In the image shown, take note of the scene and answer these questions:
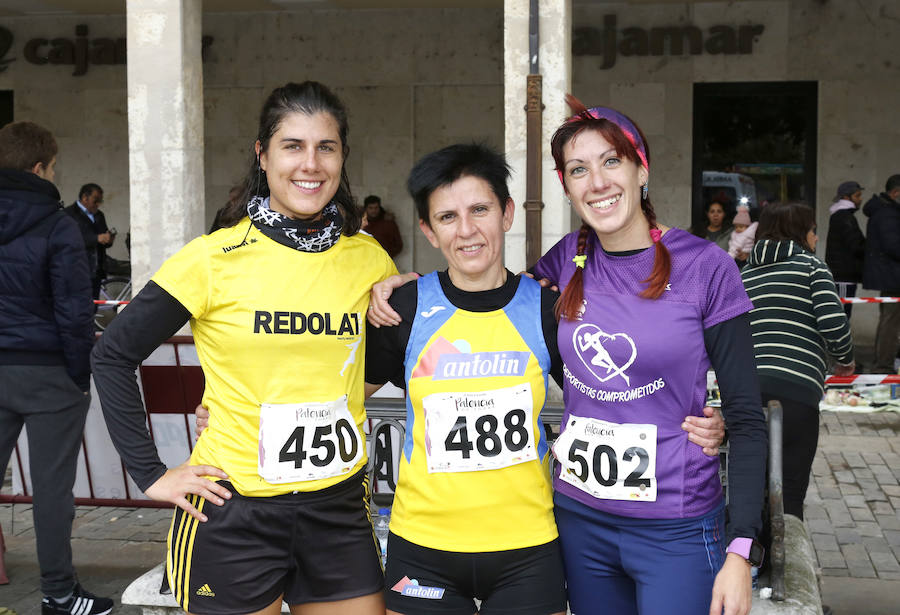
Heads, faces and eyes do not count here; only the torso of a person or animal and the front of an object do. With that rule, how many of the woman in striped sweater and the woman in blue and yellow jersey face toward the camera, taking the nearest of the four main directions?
1

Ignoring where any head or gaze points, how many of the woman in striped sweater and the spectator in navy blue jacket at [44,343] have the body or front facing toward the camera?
0

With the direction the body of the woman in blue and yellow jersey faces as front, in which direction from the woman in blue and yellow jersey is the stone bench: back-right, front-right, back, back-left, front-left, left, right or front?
back-left

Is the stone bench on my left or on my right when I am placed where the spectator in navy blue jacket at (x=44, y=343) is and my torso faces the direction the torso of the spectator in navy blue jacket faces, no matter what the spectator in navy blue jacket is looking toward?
on my right

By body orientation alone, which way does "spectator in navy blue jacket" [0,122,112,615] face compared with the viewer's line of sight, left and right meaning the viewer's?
facing away from the viewer and to the right of the viewer

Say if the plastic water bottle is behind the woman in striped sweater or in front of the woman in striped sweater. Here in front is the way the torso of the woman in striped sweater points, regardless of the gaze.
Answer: behind

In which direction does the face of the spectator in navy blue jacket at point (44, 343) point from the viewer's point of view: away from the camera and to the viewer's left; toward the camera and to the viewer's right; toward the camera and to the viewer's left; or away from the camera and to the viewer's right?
away from the camera and to the viewer's right

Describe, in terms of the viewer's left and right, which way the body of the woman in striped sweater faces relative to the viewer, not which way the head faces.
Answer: facing away from the viewer and to the right of the viewer

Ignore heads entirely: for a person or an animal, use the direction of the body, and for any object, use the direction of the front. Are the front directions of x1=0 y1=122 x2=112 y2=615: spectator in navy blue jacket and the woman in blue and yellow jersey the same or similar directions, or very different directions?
very different directions
